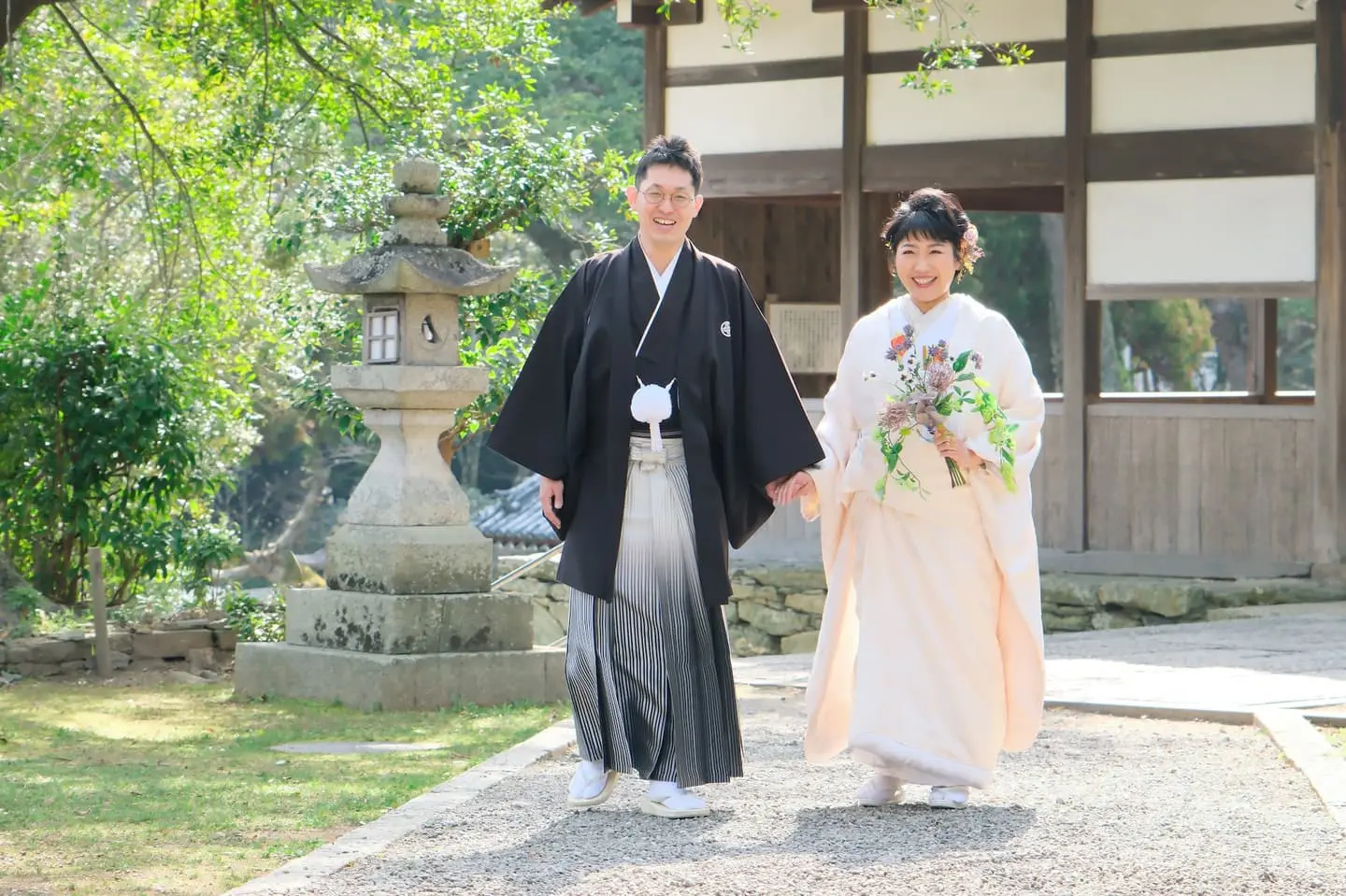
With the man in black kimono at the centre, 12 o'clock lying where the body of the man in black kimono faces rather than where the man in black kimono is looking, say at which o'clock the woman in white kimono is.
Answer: The woman in white kimono is roughly at 9 o'clock from the man in black kimono.

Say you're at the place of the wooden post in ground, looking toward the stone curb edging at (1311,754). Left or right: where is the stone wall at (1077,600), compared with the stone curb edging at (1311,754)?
left

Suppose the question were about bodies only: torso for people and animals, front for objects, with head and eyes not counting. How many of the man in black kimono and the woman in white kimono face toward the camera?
2

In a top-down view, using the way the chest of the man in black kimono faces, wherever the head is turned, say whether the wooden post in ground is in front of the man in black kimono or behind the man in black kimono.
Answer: behind

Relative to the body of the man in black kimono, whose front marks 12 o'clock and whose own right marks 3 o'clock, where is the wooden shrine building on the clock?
The wooden shrine building is roughly at 7 o'clock from the man in black kimono.

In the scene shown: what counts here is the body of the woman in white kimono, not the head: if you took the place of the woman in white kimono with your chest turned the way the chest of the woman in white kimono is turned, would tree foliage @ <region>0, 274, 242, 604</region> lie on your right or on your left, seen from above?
on your right

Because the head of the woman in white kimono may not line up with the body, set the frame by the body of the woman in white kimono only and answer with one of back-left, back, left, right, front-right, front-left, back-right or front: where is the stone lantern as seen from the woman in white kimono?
back-right

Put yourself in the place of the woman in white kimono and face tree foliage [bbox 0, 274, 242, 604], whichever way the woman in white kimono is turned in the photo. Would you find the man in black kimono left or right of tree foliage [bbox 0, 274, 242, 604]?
left

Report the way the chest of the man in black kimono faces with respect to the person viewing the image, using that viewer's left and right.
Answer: facing the viewer

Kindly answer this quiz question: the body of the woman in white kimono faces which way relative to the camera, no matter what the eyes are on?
toward the camera
